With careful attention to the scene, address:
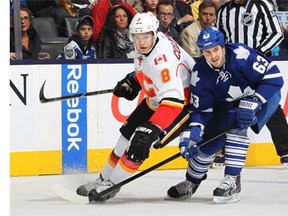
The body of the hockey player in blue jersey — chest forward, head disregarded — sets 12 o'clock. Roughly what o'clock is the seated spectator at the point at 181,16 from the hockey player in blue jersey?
The seated spectator is roughly at 4 o'clock from the hockey player in blue jersey.

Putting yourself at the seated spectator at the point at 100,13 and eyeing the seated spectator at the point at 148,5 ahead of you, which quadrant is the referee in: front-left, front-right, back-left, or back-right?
front-right

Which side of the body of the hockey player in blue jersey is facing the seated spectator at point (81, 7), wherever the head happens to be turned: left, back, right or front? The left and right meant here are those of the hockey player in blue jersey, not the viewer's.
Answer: right

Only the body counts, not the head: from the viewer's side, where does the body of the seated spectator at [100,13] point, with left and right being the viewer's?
facing the viewer

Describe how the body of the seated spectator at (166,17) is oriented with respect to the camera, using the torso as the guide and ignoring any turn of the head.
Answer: toward the camera

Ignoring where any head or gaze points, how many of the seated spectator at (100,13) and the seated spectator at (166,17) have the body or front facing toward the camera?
2

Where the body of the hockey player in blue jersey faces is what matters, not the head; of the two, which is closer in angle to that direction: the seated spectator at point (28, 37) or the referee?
the seated spectator

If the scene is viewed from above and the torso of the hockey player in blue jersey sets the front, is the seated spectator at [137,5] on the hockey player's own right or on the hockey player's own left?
on the hockey player's own right
